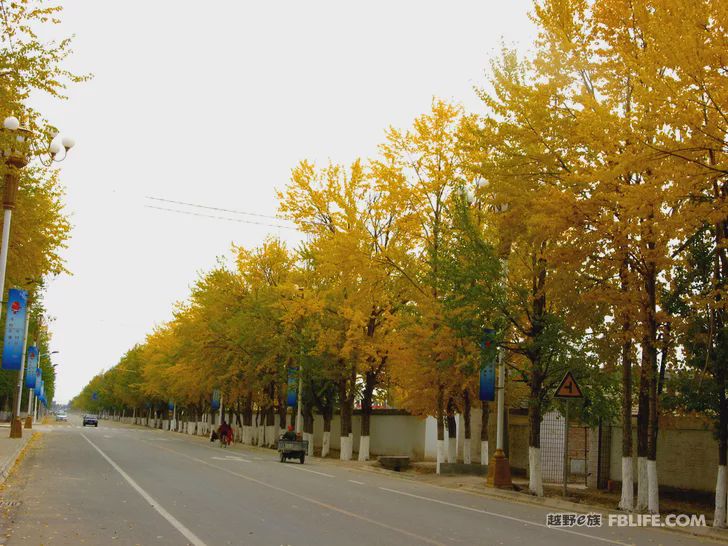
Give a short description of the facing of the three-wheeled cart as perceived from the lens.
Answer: facing away from the viewer

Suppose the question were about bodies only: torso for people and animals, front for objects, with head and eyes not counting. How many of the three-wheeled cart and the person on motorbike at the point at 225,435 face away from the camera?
2

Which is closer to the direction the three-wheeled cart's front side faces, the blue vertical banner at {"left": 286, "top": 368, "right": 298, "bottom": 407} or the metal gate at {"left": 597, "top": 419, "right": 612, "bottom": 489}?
the blue vertical banner

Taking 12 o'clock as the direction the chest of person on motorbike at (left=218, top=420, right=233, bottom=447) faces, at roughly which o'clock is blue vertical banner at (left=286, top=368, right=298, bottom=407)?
The blue vertical banner is roughly at 5 o'clock from the person on motorbike.

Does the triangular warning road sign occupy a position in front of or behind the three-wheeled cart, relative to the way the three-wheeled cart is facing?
behind

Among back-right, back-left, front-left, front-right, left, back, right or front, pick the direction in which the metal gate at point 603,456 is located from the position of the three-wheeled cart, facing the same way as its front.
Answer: back-right

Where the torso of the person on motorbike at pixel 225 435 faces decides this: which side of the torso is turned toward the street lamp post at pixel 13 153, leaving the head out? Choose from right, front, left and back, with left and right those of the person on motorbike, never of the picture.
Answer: back

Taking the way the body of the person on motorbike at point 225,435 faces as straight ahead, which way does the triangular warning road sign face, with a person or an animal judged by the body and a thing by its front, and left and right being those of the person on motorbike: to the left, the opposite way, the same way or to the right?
the opposite way

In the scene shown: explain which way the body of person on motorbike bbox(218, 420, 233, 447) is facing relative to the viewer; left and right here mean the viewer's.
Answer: facing away from the viewer

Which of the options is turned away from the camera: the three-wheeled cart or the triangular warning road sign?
the three-wheeled cart

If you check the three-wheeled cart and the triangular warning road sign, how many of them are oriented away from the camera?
1
